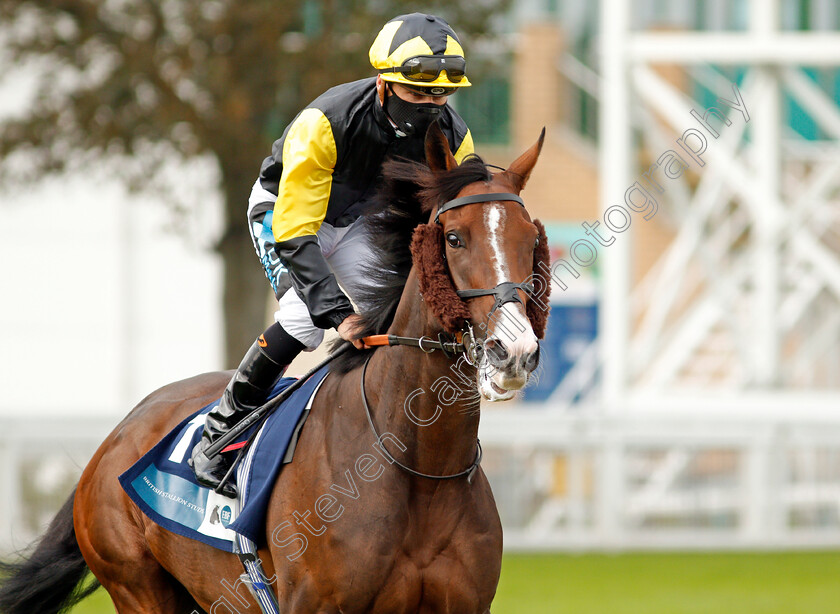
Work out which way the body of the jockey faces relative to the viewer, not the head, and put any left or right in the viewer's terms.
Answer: facing the viewer and to the right of the viewer
